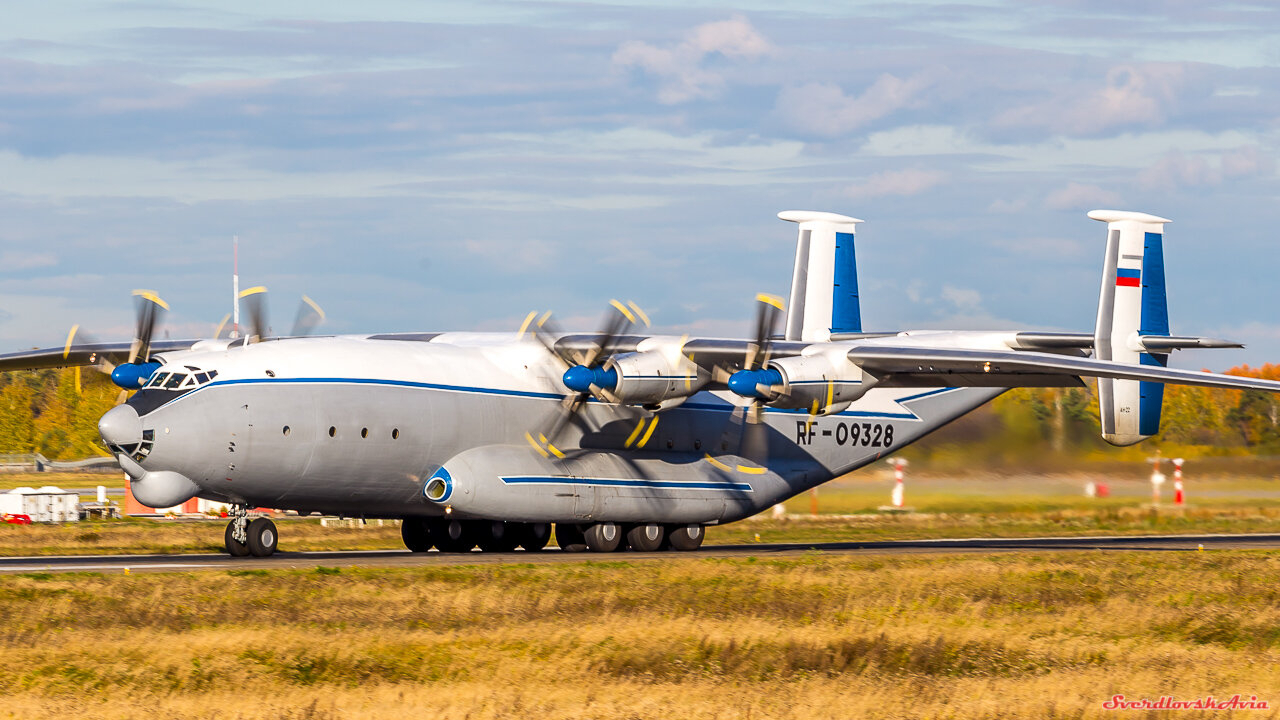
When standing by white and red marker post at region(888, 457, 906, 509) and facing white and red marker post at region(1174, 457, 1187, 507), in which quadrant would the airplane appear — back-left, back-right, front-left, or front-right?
back-right

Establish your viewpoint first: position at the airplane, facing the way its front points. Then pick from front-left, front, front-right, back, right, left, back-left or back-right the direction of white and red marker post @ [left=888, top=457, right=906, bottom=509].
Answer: back

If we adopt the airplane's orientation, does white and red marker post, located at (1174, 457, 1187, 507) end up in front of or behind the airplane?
behind

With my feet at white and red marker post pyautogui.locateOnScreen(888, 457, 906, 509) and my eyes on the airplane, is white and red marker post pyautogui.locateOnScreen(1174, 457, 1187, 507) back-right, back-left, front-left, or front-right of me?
back-left

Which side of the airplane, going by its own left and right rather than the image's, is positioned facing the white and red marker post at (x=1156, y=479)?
back

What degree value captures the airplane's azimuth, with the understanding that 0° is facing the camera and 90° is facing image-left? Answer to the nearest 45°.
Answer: approximately 45°
